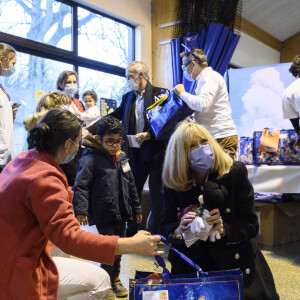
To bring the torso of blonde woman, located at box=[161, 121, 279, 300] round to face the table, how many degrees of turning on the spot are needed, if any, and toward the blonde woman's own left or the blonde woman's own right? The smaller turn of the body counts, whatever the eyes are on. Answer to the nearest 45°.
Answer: approximately 180°

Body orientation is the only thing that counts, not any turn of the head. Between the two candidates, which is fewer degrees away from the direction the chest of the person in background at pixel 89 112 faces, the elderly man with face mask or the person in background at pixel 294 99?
the elderly man with face mask

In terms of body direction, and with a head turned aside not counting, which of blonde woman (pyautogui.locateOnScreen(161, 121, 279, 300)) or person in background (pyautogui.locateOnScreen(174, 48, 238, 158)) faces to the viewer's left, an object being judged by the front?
the person in background

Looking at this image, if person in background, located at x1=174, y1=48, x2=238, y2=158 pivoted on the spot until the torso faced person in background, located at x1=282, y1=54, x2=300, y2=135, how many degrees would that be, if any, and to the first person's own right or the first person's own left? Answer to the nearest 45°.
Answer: approximately 135° to the first person's own right

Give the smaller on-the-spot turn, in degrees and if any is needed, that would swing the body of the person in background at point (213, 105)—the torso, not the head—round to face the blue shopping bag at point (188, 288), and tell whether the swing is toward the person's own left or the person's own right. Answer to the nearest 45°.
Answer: approximately 90° to the person's own left

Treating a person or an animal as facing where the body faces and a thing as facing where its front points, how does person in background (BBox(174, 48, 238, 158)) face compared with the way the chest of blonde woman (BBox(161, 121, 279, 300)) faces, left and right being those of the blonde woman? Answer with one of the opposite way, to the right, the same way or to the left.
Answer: to the right

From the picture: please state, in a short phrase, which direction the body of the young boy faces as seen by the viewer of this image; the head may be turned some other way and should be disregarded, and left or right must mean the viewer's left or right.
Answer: facing the viewer and to the right of the viewer

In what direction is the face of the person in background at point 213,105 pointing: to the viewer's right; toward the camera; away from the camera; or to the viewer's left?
to the viewer's left

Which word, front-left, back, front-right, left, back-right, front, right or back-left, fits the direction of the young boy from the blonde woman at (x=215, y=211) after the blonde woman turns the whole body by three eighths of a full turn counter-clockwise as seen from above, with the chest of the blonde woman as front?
left

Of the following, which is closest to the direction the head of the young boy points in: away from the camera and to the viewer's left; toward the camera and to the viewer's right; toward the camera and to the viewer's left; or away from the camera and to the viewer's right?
toward the camera and to the viewer's right

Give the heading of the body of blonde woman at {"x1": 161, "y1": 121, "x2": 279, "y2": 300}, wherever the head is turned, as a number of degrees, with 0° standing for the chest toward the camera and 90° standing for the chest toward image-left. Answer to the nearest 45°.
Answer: approximately 0°

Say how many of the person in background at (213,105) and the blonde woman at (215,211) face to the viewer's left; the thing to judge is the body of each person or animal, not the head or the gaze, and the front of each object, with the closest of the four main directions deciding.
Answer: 1

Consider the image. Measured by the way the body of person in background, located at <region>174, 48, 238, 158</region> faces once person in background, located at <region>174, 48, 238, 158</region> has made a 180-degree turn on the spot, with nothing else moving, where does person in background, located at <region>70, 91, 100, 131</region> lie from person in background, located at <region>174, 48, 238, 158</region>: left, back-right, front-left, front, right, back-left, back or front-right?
back-left

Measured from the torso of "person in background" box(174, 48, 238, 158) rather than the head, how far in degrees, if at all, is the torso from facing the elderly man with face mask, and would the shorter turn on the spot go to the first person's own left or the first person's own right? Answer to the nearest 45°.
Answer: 0° — they already face them

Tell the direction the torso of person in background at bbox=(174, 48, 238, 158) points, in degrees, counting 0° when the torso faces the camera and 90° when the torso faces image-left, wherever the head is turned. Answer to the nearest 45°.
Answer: approximately 90°
